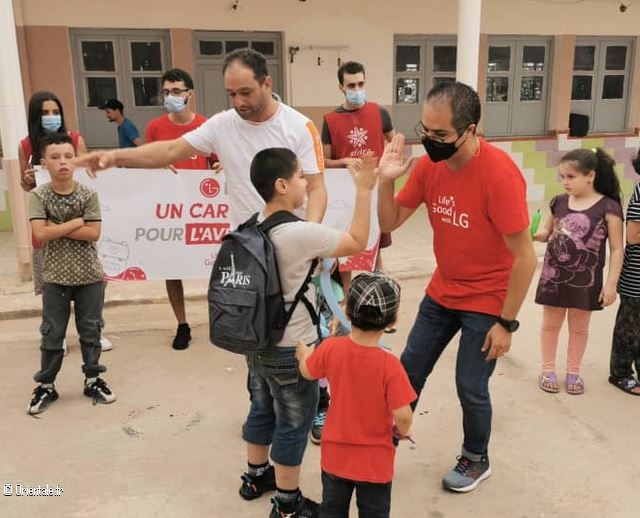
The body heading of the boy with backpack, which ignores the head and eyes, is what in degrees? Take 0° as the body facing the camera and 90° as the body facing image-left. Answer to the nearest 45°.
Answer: approximately 225°

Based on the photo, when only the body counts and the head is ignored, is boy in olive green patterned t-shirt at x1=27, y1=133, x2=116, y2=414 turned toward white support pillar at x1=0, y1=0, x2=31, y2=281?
no

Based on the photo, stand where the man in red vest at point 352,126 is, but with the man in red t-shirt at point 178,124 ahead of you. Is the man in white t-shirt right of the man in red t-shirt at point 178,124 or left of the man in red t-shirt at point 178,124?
left

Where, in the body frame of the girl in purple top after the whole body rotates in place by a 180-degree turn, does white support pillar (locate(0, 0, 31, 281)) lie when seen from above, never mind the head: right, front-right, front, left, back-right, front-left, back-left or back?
back-left

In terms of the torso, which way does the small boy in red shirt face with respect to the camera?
away from the camera

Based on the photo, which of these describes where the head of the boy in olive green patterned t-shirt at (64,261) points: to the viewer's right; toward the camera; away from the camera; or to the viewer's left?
toward the camera

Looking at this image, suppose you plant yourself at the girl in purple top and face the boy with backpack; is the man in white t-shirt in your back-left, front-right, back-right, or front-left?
front-right

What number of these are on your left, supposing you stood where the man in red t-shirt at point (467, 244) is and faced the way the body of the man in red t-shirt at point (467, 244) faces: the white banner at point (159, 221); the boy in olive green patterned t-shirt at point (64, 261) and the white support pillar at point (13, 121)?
0

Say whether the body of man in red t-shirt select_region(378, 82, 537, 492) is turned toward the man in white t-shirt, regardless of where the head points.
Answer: no

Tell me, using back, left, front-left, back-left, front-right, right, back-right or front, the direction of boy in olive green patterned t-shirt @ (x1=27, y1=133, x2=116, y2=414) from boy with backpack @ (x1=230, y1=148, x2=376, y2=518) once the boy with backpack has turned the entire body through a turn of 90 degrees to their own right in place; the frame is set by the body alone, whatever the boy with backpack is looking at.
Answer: back

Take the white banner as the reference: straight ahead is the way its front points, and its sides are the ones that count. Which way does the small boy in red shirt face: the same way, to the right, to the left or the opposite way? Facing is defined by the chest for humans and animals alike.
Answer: the opposite way

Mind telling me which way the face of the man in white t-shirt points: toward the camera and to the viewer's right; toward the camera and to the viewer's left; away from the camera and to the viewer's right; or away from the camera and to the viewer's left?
toward the camera and to the viewer's left

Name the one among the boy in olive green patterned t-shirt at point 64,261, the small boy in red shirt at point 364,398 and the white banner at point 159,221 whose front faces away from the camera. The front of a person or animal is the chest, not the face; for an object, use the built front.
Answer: the small boy in red shirt

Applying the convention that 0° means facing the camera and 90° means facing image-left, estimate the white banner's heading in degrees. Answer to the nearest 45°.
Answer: approximately 0°

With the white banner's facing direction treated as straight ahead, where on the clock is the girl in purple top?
The girl in purple top is roughly at 10 o'clock from the white banner.

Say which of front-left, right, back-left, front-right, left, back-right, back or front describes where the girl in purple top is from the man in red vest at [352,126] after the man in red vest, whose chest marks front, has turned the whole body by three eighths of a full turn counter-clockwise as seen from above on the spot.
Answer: right

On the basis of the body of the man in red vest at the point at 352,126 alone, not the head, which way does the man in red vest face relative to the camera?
toward the camera

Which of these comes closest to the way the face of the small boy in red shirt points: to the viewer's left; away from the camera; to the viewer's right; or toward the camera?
away from the camera

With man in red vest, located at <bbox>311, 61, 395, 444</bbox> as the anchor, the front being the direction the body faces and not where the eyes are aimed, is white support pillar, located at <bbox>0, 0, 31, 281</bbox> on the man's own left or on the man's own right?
on the man's own right

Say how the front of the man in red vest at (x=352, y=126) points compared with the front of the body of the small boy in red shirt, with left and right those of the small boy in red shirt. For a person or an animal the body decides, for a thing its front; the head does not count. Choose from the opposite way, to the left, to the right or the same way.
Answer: the opposite way
